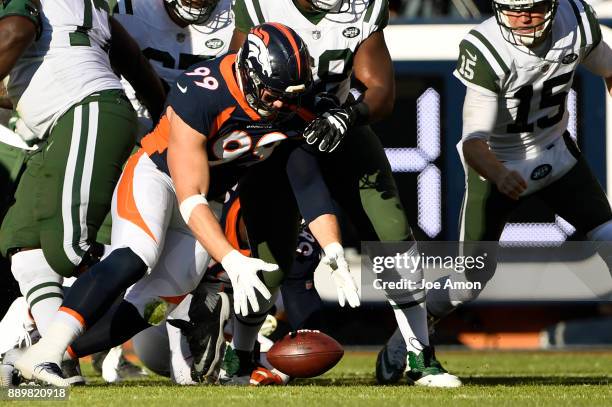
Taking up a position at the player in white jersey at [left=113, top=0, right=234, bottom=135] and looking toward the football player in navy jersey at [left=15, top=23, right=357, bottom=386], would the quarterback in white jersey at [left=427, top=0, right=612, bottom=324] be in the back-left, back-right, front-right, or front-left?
front-left

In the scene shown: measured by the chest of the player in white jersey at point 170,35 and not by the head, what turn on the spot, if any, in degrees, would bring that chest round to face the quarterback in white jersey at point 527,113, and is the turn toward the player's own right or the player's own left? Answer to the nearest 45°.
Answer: approximately 90° to the player's own left

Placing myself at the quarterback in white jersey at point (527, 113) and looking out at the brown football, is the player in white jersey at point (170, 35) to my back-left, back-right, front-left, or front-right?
front-right

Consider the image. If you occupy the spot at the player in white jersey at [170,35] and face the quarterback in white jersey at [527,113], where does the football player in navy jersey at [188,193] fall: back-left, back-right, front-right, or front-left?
front-right

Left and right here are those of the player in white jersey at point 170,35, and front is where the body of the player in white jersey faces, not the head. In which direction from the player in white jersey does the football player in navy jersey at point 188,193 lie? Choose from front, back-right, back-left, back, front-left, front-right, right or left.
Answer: front

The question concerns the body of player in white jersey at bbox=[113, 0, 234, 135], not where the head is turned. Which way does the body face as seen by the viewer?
toward the camera

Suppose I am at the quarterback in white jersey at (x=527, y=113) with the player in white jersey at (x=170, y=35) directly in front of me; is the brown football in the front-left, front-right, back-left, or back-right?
front-left

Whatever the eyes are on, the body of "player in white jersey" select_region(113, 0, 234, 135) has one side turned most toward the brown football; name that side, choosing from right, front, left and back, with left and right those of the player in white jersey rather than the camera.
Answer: front

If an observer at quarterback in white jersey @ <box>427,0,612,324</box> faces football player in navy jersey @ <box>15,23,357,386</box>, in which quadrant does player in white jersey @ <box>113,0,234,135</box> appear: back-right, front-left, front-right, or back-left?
front-right

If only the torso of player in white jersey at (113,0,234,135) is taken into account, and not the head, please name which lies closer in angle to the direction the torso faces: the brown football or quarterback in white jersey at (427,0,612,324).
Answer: the brown football

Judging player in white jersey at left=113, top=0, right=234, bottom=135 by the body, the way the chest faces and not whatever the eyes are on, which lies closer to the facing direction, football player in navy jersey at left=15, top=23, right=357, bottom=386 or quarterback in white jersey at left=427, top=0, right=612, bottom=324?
the football player in navy jersey
